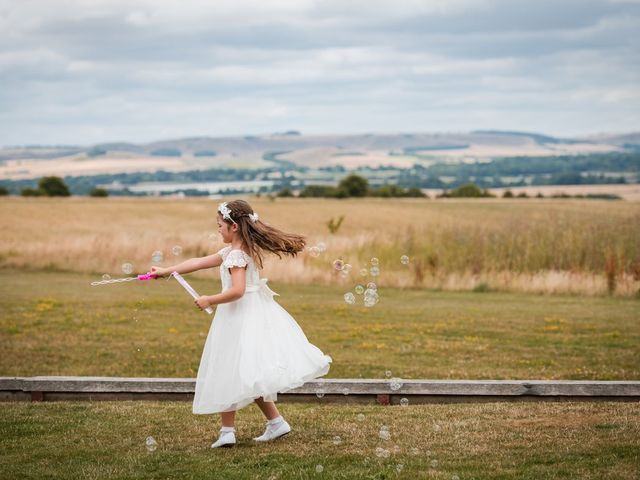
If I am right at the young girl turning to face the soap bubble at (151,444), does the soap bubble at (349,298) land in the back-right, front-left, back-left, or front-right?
back-right

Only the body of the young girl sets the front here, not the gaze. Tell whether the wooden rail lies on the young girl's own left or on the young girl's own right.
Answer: on the young girl's own right

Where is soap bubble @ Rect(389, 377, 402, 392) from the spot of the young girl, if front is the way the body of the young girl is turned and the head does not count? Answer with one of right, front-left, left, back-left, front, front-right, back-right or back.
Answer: back-right

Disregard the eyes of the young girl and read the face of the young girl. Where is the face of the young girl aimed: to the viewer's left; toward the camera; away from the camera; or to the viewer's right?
to the viewer's left

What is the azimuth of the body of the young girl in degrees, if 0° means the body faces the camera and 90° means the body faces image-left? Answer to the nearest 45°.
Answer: approximately 90°

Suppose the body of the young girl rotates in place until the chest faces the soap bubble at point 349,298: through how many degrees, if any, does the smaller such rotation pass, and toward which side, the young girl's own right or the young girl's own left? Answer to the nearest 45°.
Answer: approximately 135° to the young girl's own right

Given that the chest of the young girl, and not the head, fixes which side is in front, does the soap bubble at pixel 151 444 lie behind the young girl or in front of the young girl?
in front
